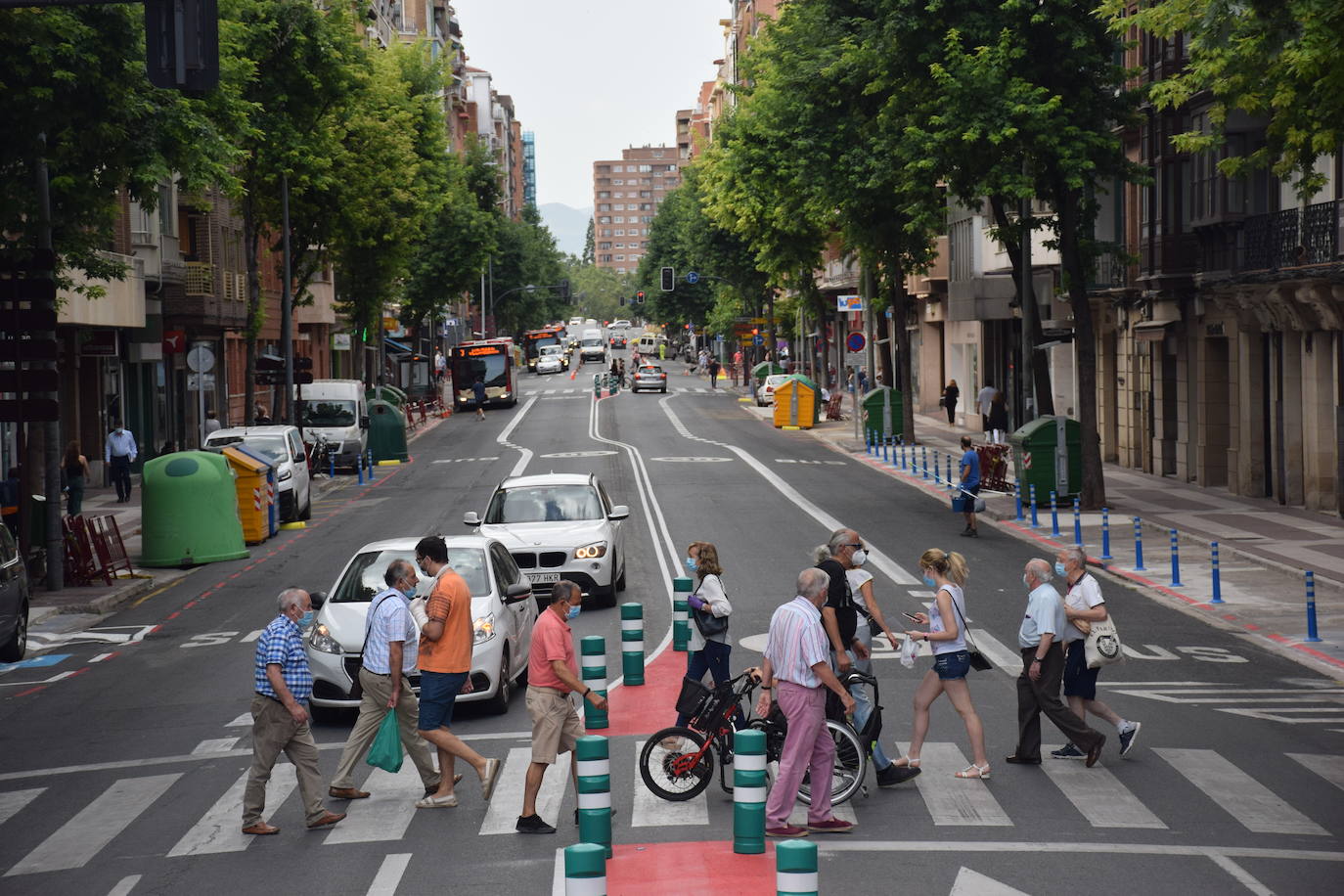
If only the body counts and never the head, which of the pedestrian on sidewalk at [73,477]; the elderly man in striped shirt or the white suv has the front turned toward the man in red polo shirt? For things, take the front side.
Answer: the white suv

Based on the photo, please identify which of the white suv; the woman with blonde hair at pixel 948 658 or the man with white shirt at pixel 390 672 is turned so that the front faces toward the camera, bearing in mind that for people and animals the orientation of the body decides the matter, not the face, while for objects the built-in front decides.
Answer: the white suv

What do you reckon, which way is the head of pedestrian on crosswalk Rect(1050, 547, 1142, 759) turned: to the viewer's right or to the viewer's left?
to the viewer's left

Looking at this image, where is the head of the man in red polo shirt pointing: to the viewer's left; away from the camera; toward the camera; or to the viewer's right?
to the viewer's right

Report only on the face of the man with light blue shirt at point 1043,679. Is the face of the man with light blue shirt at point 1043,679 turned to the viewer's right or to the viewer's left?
to the viewer's left

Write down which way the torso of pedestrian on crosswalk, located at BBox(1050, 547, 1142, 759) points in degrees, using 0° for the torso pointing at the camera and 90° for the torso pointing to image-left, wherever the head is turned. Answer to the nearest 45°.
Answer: approximately 90°

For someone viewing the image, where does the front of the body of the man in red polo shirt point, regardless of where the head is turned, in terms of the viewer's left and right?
facing to the right of the viewer

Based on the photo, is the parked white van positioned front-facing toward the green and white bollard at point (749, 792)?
yes
